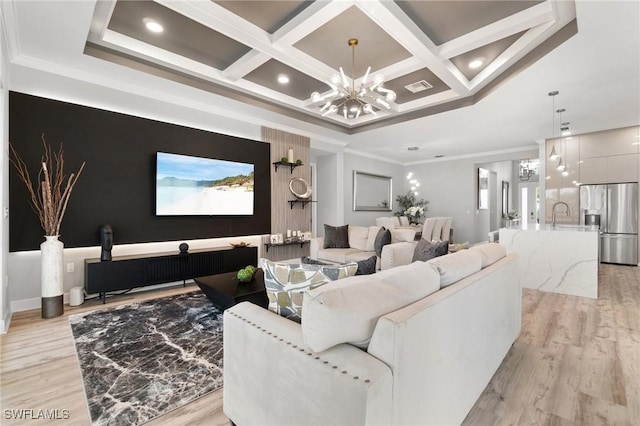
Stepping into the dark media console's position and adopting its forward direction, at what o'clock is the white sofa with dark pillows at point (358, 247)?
The white sofa with dark pillows is roughly at 11 o'clock from the dark media console.

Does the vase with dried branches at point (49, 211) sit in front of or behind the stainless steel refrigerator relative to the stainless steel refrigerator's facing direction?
in front

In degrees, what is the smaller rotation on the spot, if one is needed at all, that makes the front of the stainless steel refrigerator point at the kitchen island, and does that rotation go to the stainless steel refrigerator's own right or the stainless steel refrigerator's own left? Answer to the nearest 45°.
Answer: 0° — it already faces it

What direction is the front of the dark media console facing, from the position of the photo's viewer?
facing the viewer and to the right of the viewer

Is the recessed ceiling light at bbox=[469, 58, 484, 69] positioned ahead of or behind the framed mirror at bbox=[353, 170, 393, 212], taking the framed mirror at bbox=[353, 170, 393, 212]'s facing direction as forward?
ahead

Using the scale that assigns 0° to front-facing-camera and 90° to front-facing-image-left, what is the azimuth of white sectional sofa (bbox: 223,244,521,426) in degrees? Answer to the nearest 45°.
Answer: approximately 135°

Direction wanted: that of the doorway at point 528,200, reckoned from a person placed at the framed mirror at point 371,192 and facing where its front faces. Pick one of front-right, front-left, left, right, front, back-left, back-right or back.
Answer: left

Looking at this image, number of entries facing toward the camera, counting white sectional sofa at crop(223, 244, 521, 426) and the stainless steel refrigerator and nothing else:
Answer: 1

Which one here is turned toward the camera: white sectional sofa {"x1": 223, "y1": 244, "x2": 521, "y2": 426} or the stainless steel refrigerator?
the stainless steel refrigerator

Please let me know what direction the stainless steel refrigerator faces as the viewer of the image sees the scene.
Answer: facing the viewer

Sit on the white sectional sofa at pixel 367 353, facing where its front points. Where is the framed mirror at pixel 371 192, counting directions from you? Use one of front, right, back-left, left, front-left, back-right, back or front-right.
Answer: front-right

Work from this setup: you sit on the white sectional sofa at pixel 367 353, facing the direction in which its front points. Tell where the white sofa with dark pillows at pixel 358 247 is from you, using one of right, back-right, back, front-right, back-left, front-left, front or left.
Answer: front-right

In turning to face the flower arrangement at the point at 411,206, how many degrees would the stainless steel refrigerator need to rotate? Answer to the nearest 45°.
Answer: approximately 90° to its right
